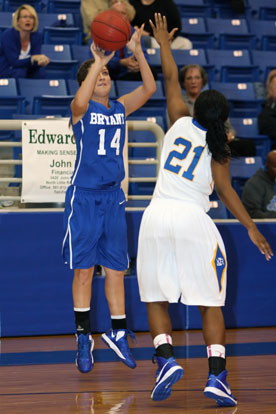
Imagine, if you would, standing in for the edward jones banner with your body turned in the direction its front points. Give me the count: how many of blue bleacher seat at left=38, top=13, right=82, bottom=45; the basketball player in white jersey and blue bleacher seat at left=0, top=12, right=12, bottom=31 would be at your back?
2

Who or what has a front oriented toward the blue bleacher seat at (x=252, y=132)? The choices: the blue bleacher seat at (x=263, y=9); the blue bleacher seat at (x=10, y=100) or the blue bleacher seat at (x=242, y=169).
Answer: the blue bleacher seat at (x=263, y=9)

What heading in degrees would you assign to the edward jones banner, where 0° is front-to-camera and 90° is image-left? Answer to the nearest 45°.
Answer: approximately 0°

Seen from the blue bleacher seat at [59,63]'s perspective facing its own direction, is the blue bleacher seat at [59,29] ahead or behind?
behind

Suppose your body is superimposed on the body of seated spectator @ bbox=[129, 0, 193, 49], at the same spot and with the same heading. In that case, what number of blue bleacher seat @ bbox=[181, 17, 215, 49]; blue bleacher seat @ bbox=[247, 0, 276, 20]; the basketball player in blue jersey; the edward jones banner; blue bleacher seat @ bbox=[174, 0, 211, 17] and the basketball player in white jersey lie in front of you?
3

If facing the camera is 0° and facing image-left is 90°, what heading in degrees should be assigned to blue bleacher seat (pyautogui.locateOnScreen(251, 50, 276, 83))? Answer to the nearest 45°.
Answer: approximately 0°

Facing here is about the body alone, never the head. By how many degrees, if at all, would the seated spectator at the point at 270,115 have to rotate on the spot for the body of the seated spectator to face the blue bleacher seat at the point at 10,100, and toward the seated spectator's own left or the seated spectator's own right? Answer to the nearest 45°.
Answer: approximately 45° to the seated spectator's own right

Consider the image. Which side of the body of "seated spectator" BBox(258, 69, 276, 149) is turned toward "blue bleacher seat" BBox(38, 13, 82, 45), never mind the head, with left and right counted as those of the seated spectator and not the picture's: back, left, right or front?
right
